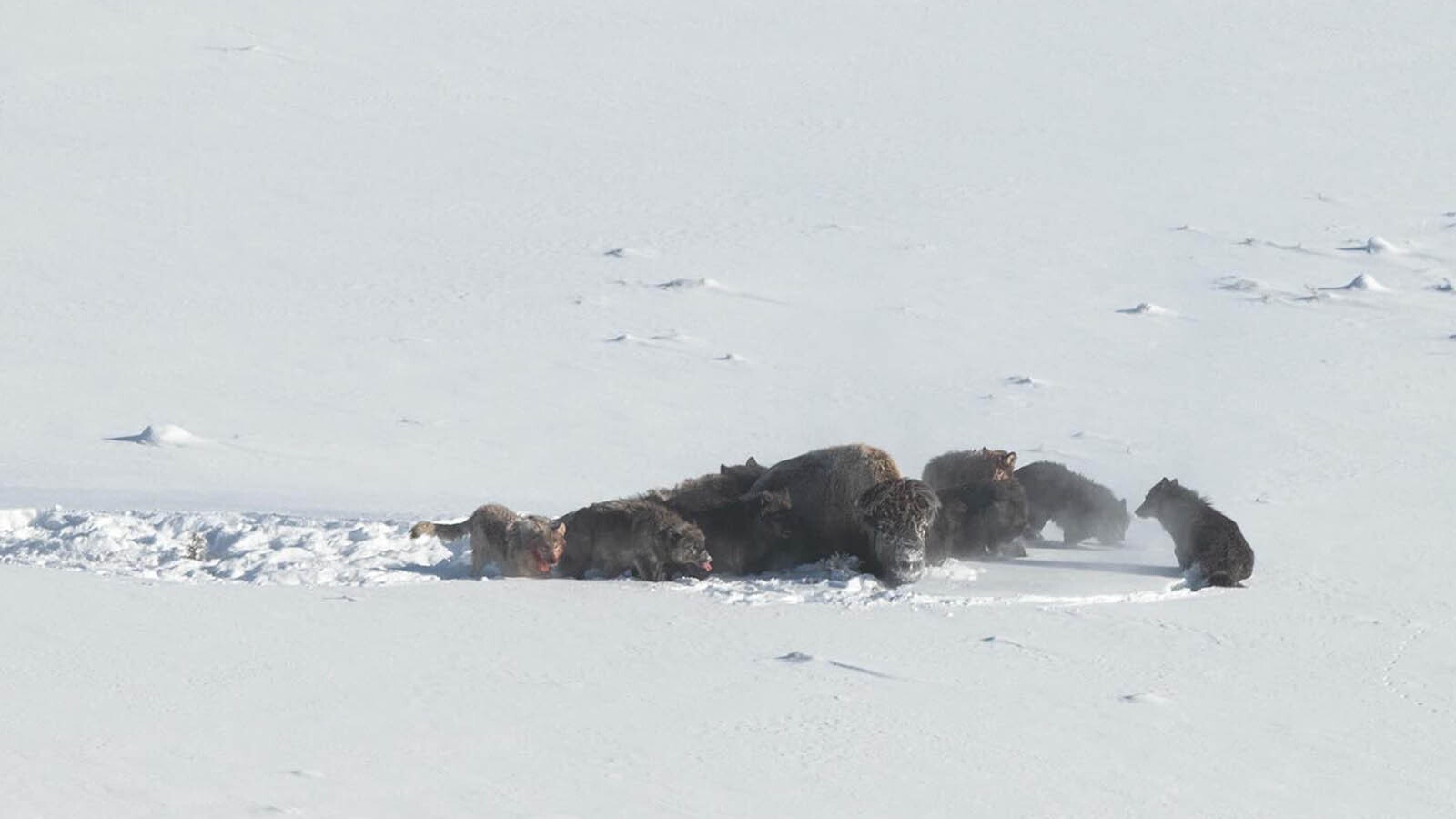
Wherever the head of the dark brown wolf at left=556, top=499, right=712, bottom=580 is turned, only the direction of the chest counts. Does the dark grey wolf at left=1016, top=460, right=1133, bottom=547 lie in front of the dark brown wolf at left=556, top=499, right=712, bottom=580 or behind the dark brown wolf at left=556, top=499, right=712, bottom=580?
in front

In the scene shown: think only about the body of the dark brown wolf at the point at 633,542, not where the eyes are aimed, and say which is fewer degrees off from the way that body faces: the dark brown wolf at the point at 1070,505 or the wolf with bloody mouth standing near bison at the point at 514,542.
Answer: the dark brown wolf

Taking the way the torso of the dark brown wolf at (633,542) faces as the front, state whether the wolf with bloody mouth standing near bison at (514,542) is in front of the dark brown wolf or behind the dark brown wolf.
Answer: behind

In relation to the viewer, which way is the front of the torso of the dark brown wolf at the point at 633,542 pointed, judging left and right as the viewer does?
facing to the right of the viewer

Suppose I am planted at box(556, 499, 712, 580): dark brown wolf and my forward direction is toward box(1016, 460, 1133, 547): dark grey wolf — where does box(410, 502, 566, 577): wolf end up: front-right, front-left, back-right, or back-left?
back-left
